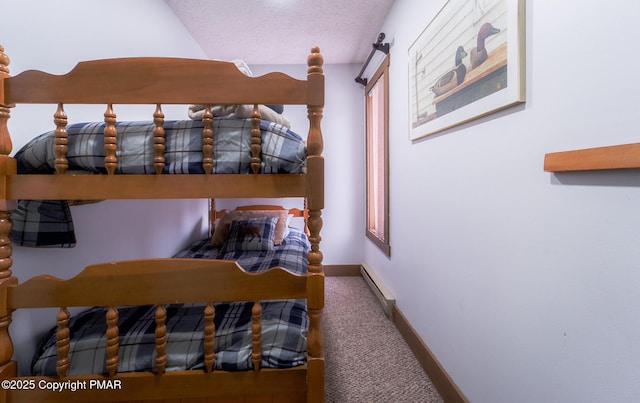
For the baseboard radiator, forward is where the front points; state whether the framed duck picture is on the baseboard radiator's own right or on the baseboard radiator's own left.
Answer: on the baseboard radiator's own left

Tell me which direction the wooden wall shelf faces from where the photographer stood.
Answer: facing the viewer and to the left of the viewer

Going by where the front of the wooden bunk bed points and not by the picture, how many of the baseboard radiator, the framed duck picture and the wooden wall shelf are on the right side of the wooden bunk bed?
0

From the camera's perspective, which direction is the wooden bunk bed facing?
toward the camera

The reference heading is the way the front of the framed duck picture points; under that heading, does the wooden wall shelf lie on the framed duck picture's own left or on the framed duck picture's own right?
on the framed duck picture's own left

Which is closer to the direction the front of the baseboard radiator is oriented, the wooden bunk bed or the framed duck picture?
the wooden bunk bed

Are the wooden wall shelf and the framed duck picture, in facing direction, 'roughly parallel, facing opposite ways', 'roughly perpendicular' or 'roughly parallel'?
roughly parallel

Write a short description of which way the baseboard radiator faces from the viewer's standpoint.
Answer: facing to the left of the viewer

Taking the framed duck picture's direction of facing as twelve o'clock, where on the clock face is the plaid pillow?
The plaid pillow is roughly at 2 o'clock from the framed duck picture.

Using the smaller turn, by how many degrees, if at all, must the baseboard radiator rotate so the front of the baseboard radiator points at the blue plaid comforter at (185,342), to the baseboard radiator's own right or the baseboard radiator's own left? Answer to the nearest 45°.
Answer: approximately 90° to the baseboard radiator's own left

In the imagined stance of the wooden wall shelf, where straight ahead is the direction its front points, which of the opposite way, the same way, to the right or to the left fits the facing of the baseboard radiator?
the same way

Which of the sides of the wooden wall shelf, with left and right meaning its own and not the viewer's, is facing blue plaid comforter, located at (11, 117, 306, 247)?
front

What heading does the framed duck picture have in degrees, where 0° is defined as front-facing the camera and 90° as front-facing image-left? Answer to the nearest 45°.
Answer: approximately 45°

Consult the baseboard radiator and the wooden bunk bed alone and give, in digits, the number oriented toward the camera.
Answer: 1
